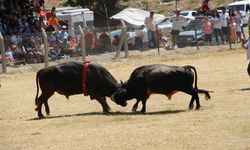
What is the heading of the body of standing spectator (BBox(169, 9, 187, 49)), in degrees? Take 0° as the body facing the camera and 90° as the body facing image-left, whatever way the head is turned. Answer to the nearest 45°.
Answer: approximately 0°

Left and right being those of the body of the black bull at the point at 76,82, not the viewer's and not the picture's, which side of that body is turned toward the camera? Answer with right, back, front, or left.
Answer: right

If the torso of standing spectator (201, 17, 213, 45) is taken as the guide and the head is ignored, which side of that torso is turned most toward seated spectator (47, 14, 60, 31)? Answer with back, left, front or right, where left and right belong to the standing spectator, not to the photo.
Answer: right

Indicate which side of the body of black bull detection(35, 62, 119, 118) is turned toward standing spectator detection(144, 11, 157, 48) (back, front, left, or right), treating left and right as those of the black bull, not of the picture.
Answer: left

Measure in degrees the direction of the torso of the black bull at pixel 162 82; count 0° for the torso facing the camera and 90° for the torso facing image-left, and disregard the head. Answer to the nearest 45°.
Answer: approximately 90°

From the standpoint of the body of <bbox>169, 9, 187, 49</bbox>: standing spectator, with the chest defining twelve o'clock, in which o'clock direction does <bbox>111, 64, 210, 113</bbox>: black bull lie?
The black bull is roughly at 12 o'clock from the standing spectator.

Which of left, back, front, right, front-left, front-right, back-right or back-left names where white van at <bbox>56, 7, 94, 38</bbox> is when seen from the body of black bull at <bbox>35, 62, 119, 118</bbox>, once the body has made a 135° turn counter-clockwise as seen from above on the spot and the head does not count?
front-right

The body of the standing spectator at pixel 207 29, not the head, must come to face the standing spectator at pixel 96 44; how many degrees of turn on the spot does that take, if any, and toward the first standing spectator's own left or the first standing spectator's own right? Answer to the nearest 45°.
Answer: approximately 45° to the first standing spectator's own right

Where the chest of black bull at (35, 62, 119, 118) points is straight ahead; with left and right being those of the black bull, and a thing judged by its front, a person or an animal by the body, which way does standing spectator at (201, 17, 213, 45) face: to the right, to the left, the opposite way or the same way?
to the right

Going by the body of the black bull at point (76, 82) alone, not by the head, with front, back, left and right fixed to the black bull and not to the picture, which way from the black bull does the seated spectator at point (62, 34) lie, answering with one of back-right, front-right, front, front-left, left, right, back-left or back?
left

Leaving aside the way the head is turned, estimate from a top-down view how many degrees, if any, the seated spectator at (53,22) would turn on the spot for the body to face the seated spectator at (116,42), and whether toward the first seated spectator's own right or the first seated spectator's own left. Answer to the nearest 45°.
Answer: approximately 45° to the first seated spectator's own left

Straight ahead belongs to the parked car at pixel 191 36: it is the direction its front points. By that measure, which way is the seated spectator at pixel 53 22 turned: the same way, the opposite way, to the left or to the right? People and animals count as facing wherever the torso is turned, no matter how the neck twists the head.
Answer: to the left

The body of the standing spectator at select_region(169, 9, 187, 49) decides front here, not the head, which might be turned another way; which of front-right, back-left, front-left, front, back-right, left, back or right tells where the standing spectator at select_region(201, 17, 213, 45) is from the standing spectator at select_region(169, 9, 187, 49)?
left

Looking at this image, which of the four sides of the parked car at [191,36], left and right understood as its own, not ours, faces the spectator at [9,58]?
front
